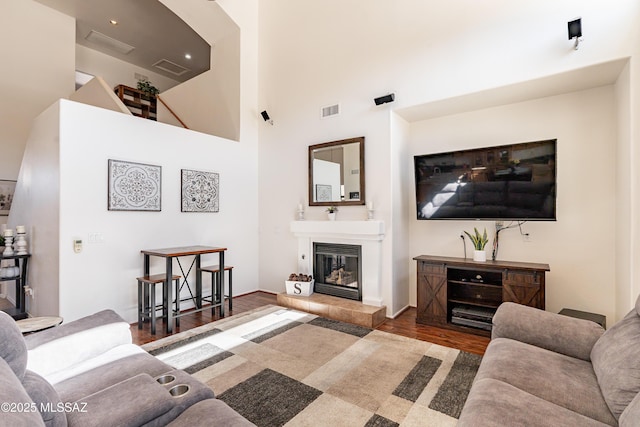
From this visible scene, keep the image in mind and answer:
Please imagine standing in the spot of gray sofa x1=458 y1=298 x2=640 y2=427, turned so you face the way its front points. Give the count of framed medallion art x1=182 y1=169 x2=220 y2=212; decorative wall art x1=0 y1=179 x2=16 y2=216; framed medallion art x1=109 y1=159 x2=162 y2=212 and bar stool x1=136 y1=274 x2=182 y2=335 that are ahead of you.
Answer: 4

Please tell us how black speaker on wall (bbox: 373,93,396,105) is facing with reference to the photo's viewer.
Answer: facing the viewer and to the left of the viewer

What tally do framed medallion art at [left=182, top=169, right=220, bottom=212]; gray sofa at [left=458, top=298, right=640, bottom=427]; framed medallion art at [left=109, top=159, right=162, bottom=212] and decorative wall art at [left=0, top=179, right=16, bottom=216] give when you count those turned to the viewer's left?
1

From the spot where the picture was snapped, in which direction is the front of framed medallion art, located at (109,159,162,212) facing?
facing the viewer and to the right of the viewer

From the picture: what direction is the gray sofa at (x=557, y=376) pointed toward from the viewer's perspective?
to the viewer's left

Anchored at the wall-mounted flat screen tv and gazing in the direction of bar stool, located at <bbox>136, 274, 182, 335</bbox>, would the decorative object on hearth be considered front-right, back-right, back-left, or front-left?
front-right

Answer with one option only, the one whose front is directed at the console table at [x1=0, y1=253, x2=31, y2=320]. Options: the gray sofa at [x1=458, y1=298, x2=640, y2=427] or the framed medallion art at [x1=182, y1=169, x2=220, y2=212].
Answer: the gray sofa

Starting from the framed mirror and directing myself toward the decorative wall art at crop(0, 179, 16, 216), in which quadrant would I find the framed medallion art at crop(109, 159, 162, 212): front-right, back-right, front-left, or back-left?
front-left

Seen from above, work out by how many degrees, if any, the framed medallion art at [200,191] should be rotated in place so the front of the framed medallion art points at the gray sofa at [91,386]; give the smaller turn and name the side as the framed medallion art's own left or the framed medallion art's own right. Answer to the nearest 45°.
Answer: approximately 45° to the framed medallion art's own right

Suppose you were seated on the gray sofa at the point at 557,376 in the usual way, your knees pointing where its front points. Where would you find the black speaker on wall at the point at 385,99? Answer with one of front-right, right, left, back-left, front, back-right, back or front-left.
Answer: front-right

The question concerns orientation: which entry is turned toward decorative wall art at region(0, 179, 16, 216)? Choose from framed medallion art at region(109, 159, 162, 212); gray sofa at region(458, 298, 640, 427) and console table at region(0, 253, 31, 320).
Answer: the gray sofa

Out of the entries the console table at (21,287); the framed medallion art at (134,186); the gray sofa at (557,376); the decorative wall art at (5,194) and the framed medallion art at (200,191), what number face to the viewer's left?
1

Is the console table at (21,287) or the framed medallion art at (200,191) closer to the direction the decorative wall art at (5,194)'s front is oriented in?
the console table

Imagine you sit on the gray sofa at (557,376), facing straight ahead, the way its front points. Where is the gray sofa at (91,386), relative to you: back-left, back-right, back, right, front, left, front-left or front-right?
front-left

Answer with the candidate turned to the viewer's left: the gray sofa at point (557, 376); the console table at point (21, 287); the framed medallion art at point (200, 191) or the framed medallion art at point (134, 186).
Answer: the gray sofa
